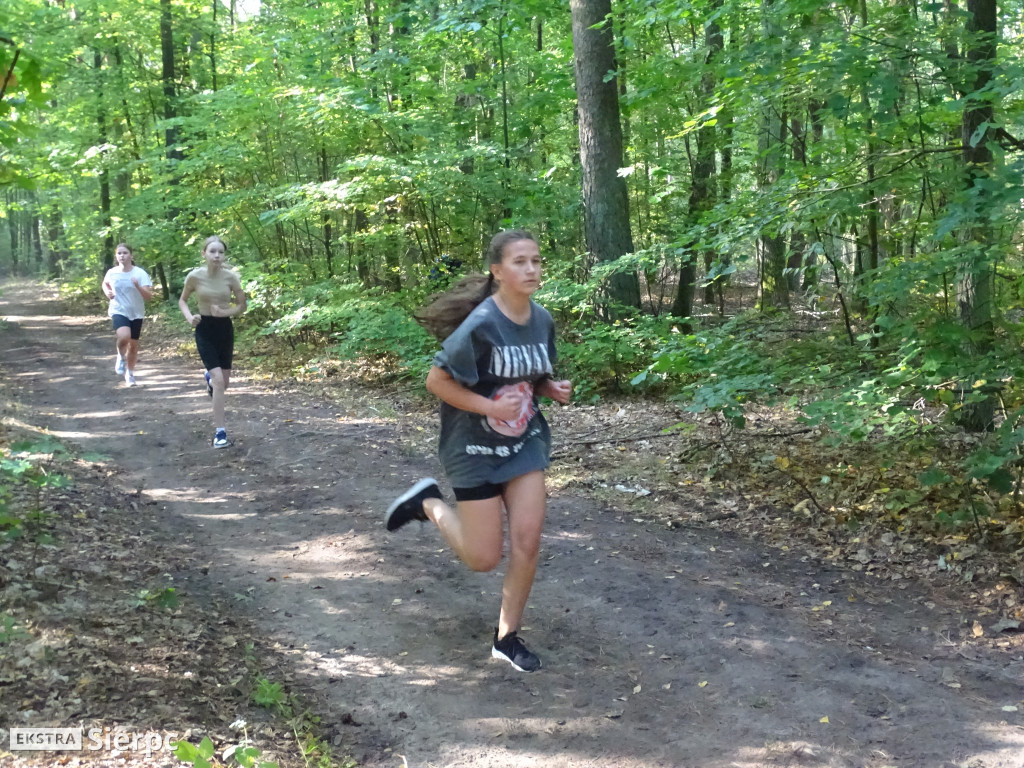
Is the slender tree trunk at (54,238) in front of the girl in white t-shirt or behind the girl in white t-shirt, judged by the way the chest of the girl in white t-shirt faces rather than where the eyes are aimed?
behind

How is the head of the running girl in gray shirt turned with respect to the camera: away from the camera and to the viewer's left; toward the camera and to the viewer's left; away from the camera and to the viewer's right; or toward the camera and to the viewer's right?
toward the camera and to the viewer's right

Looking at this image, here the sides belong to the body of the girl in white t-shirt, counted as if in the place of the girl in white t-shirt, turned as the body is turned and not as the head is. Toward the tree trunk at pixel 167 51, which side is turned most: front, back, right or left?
back

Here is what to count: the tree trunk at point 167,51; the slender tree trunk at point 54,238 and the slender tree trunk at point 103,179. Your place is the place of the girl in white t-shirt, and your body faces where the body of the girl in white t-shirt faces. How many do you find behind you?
3

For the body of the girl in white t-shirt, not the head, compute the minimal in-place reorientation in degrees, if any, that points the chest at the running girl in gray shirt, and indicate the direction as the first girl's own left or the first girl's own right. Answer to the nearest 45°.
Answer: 0° — they already face them

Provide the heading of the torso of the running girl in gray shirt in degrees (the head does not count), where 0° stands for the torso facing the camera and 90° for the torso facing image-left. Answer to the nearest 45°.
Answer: approximately 315°

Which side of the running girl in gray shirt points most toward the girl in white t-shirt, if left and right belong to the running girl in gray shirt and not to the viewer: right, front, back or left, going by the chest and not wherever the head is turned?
back
